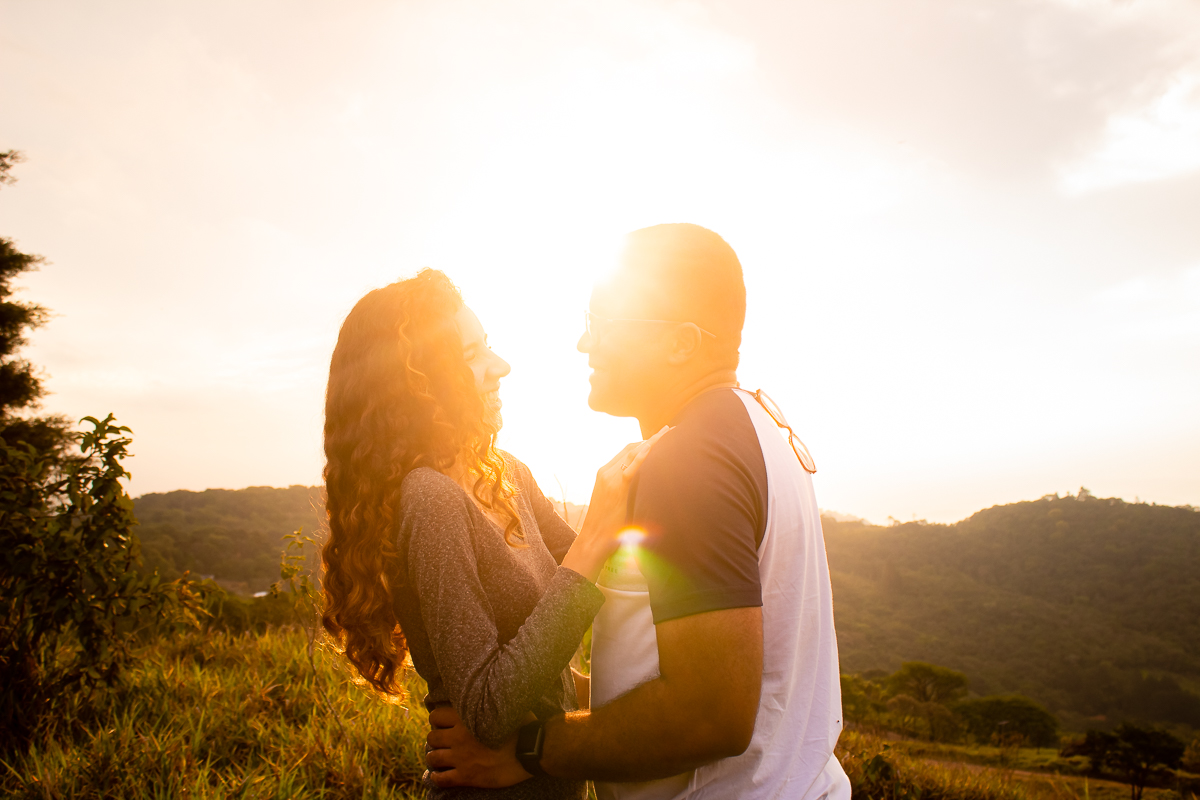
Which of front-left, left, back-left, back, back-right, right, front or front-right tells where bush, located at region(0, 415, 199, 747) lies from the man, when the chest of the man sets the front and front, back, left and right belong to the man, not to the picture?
front-right

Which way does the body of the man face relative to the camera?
to the viewer's left

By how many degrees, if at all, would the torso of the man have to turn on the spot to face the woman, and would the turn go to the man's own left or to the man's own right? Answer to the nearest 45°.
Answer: approximately 45° to the man's own right

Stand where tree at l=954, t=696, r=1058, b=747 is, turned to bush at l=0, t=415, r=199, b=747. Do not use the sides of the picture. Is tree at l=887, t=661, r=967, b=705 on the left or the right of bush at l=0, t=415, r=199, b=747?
right

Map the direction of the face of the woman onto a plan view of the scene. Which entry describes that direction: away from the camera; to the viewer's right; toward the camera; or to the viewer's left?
to the viewer's right

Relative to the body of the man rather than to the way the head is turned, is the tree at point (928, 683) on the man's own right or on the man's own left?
on the man's own right

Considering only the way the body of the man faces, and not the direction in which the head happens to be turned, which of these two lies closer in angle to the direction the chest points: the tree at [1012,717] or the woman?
the woman

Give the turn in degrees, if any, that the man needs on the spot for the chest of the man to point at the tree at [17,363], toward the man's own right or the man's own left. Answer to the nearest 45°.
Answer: approximately 45° to the man's own right

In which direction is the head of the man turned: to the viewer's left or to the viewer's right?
to the viewer's left
